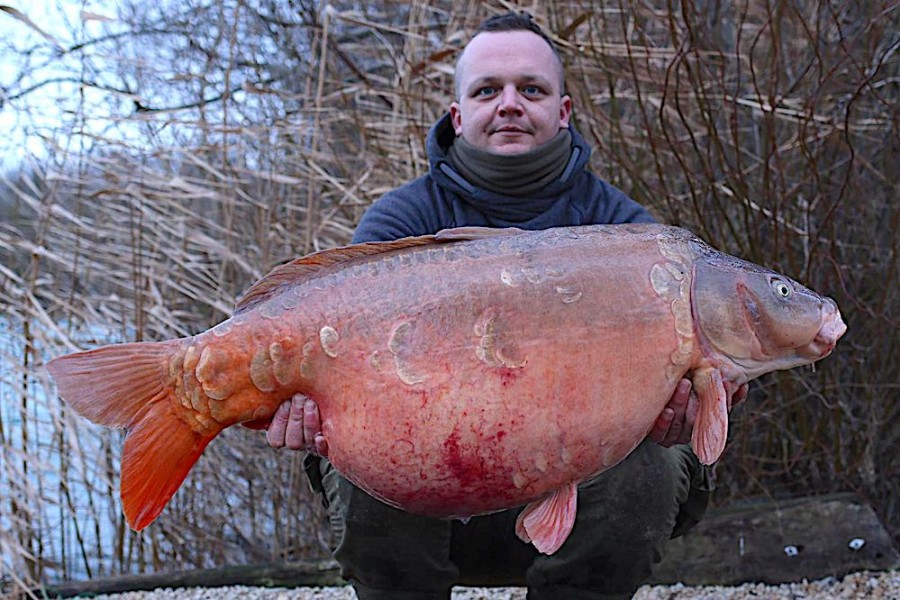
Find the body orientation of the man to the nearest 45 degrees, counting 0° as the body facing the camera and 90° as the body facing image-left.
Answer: approximately 0°

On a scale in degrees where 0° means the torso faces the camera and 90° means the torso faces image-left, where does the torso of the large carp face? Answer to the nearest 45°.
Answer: approximately 270°
